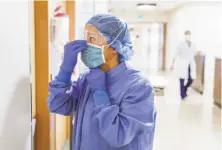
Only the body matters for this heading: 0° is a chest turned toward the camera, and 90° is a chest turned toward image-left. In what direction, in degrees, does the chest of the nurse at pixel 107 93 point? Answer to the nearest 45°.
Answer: approximately 45°

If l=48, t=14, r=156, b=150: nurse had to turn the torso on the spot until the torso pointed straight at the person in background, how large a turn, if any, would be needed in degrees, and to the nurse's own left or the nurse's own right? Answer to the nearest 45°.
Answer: approximately 135° to the nurse's own right

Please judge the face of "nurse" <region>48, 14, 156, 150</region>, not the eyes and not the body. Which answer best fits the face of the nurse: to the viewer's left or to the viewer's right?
to the viewer's left
